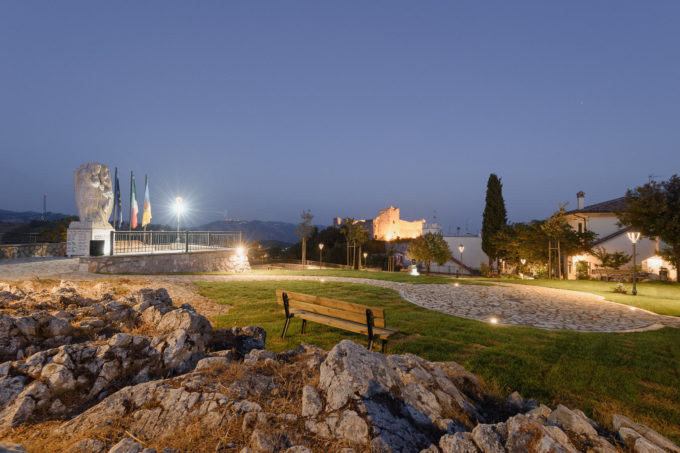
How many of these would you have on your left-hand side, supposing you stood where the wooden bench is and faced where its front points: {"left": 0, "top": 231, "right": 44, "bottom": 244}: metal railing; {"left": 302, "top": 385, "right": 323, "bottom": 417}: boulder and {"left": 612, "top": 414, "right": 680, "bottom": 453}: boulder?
1

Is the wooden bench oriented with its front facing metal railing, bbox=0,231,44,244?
no

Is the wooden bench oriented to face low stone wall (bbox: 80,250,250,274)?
no

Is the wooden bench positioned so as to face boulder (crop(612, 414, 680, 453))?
no

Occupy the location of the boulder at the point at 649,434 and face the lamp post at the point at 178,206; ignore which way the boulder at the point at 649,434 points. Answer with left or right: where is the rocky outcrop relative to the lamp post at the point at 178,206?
left
